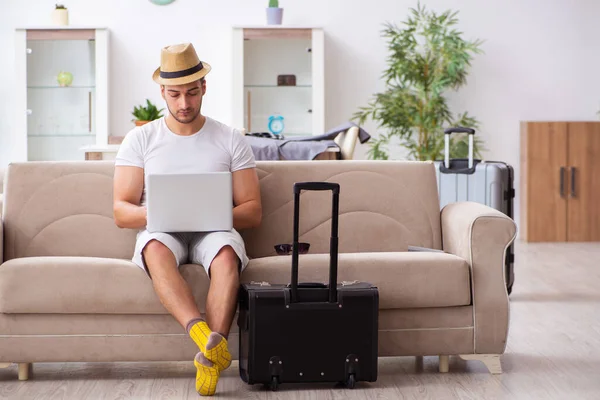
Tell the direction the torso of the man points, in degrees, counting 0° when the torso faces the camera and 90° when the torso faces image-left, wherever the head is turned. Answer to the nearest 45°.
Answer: approximately 0°

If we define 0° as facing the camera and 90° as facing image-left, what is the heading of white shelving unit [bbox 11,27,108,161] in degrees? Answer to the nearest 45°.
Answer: approximately 0°

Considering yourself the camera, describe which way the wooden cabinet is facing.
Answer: facing the viewer

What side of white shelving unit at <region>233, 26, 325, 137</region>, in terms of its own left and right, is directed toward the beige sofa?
front

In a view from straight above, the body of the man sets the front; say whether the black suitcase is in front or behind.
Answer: in front

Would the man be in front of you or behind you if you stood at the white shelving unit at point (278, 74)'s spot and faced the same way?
in front

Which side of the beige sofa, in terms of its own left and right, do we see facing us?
front

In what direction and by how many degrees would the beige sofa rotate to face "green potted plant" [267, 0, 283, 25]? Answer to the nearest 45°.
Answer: approximately 180°
